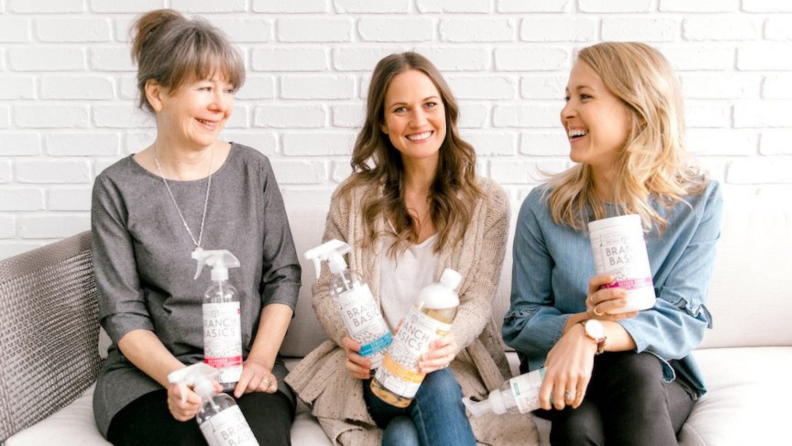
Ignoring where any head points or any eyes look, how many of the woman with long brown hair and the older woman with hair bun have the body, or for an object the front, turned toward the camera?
2

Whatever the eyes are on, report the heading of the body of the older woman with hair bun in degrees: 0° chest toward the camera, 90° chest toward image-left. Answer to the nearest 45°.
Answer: approximately 0°

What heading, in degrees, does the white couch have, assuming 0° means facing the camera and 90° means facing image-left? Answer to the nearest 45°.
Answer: approximately 0°

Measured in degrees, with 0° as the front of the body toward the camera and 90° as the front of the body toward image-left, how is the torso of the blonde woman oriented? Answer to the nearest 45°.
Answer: approximately 45°
